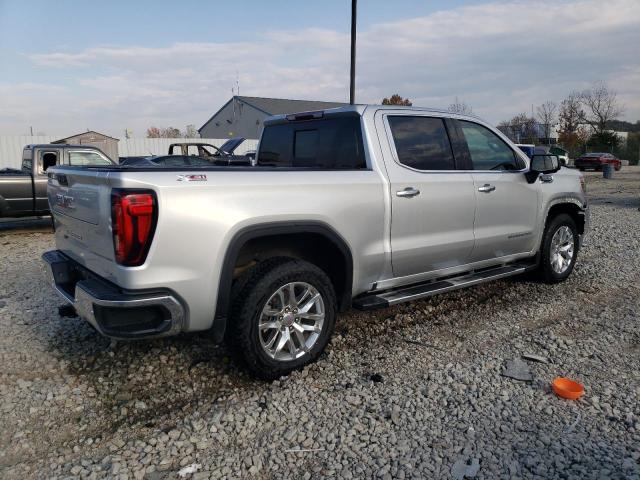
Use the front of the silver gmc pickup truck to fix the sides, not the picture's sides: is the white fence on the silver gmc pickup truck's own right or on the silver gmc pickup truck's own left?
on the silver gmc pickup truck's own left

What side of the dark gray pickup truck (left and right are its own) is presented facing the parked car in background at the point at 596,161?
front

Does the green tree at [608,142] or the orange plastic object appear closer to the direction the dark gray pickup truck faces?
the green tree

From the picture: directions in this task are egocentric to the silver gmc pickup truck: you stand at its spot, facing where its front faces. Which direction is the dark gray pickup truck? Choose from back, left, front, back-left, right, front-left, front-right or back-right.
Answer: left

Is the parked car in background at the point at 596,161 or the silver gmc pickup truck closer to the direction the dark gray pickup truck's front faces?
the parked car in background

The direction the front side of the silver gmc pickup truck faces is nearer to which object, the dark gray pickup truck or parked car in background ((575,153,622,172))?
the parked car in background

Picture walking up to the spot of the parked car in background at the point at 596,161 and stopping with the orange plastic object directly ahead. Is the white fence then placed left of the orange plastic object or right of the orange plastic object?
right

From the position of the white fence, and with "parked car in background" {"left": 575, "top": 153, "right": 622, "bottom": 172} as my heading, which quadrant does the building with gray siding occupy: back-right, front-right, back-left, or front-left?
front-left

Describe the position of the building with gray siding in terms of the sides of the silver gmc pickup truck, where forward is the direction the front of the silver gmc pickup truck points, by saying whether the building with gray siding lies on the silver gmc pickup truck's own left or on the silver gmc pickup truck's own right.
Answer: on the silver gmc pickup truck's own left

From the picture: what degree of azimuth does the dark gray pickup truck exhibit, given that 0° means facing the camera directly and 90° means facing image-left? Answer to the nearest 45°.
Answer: approximately 270°

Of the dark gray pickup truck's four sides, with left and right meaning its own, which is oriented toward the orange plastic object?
right

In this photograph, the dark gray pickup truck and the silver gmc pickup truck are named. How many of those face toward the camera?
0

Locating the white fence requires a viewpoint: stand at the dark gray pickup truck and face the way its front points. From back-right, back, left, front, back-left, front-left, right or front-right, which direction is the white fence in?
left

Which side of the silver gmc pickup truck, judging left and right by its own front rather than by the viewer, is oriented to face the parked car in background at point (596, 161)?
front

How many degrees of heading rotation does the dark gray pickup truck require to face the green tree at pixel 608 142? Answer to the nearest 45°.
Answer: approximately 45° to its left

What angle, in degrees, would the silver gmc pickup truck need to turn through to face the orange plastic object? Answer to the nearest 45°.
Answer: approximately 45° to its right

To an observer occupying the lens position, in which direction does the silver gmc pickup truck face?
facing away from the viewer and to the right of the viewer

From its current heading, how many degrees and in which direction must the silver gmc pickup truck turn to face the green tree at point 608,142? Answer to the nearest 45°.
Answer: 0° — it already faces it
